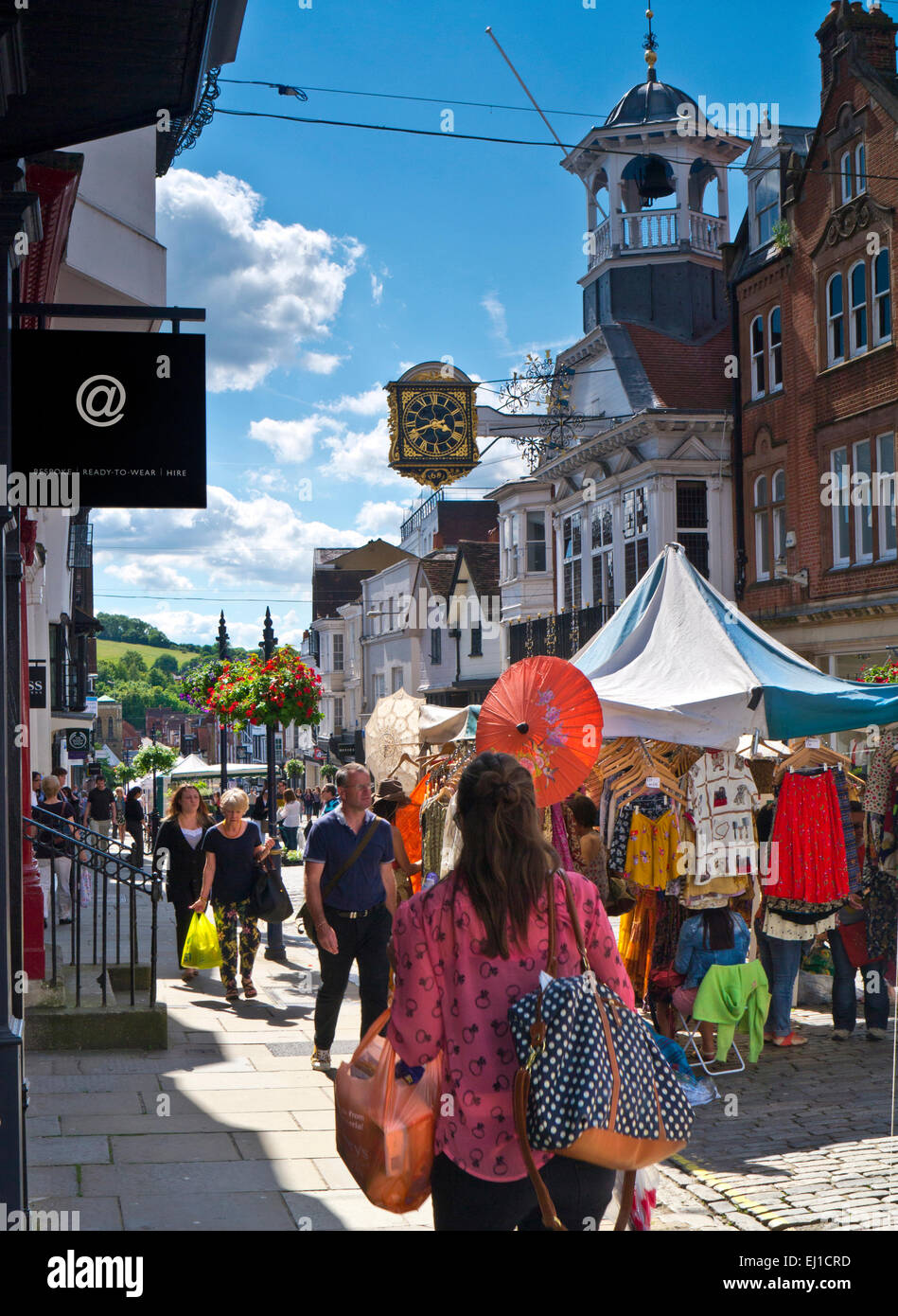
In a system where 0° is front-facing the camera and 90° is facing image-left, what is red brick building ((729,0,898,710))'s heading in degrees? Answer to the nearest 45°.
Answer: approximately 45°

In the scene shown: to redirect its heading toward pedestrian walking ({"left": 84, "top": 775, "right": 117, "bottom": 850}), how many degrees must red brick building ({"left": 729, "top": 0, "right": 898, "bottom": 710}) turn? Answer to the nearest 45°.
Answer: approximately 45° to its right

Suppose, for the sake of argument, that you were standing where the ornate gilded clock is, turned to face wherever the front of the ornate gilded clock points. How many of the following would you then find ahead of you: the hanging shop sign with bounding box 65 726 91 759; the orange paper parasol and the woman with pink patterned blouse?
2

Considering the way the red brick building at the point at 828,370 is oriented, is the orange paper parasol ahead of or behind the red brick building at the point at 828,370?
ahead

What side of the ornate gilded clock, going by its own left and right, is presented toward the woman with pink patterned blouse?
front

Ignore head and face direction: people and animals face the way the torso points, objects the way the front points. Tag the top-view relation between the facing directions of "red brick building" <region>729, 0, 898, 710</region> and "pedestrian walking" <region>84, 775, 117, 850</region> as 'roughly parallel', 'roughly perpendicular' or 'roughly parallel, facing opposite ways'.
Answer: roughly perpendicular

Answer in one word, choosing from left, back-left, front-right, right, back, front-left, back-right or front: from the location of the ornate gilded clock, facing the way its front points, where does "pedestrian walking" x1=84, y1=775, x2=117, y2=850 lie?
back-right

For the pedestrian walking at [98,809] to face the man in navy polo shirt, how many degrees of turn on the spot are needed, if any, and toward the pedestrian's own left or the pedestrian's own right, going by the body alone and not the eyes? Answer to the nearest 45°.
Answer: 0° — they already face them

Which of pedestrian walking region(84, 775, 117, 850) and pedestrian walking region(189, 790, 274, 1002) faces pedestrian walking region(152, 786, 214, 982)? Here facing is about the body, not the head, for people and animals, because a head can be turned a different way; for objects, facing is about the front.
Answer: pedestrian walking region(84, 775, 117, 850)

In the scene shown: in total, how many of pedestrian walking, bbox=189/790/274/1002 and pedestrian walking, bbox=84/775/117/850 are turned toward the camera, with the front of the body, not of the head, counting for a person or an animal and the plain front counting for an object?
2

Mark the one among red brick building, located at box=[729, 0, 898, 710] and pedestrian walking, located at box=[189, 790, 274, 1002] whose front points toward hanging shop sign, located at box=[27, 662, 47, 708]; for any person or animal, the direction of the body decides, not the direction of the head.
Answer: the red brick building

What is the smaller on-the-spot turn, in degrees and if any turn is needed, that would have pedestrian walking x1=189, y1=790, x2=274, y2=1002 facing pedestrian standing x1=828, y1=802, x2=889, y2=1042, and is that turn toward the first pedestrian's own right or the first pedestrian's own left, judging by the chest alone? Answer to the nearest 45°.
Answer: approximately 45° to the first pedestrian's own left

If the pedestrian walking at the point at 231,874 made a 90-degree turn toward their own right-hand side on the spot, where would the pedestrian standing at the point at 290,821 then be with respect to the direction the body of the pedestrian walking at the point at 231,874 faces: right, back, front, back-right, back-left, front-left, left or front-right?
right
